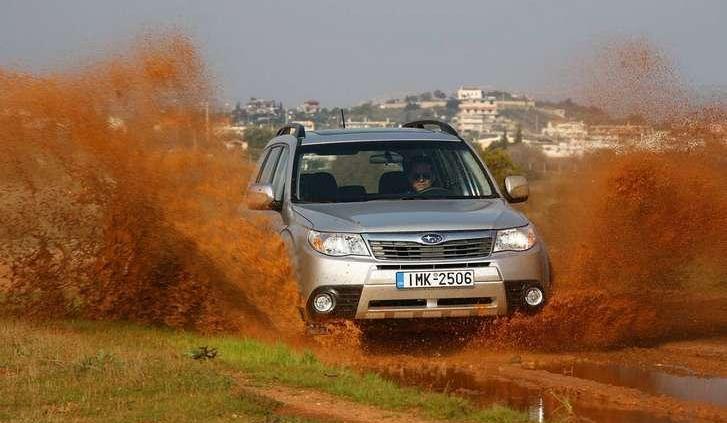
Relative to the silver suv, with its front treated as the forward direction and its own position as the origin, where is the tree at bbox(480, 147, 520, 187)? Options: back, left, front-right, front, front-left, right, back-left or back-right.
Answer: back

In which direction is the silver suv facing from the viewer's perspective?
toward the camera

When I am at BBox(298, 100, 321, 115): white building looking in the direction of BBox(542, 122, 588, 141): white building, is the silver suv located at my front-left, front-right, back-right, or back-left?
front-right

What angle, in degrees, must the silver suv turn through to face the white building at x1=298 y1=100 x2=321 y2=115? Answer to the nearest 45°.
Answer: approximately 180°

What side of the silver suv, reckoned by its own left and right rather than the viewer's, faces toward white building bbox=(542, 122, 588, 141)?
back
